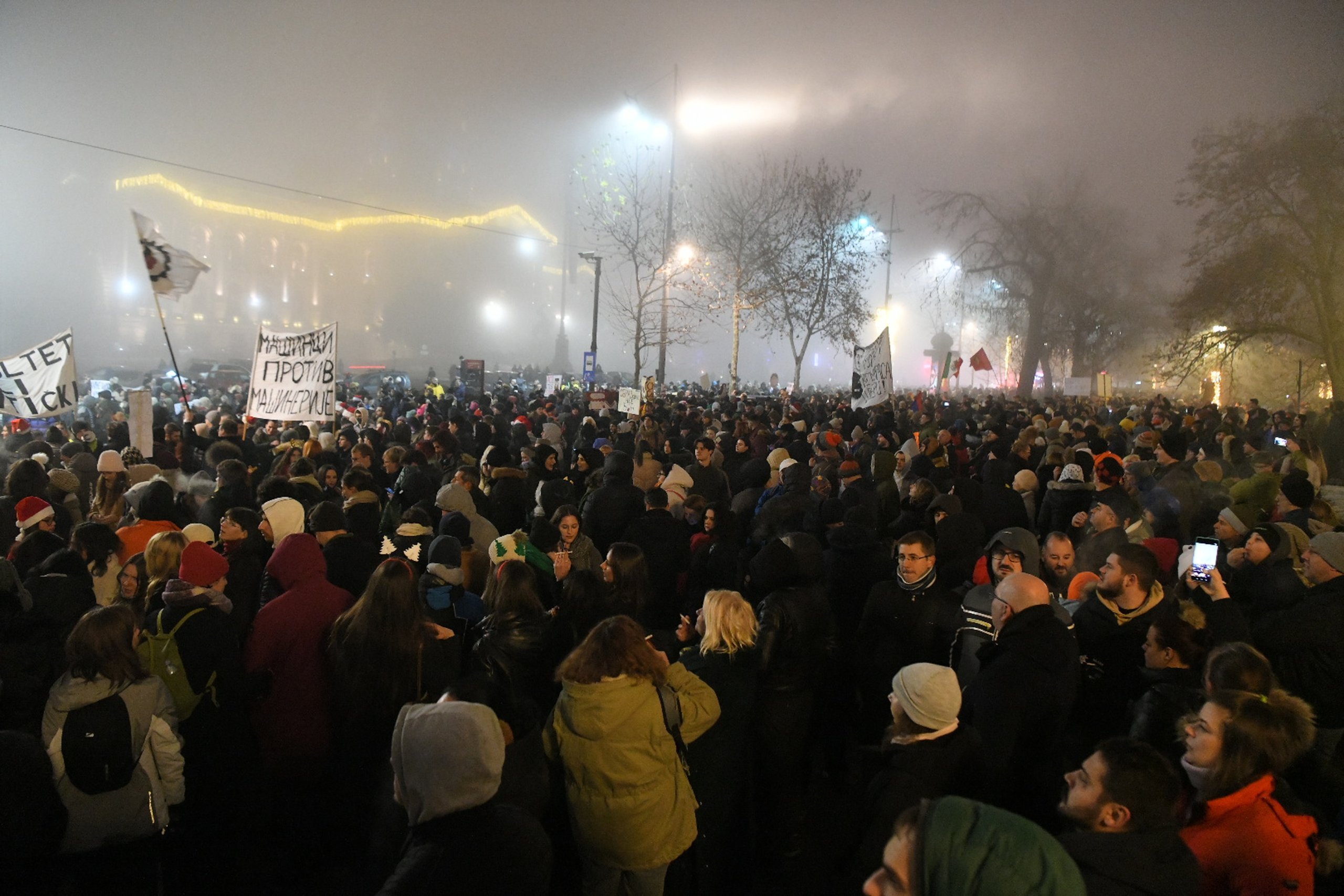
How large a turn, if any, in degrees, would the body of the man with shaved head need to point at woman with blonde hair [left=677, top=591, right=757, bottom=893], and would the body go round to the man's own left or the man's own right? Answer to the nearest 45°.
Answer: approximately 45° to the man's own left

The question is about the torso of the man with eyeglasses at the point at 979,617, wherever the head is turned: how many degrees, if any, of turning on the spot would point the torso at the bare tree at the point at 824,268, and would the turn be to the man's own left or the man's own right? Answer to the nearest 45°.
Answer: approximately 180°

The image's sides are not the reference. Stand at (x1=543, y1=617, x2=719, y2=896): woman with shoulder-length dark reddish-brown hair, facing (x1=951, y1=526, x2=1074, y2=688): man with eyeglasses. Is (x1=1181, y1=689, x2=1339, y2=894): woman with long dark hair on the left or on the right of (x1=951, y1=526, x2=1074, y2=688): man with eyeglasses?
right

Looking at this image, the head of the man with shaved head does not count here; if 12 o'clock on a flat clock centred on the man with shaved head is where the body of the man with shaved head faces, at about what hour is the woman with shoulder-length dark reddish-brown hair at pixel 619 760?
The woman with shoulder-length dark reddish-brown hair is roughly at 9 o'clock from the man with shaved head.

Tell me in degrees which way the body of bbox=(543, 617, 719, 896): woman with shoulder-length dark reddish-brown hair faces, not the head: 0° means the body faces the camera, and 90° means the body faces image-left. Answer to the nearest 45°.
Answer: approximately 180°

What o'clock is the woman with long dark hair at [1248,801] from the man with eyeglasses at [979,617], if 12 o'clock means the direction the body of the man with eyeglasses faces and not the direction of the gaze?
The woman with long dark hair is roughly at 11 o'clock from the man with eyeglasses.

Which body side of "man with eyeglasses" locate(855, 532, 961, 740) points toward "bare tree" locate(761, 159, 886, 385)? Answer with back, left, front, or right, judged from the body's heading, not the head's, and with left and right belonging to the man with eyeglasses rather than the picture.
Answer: back
